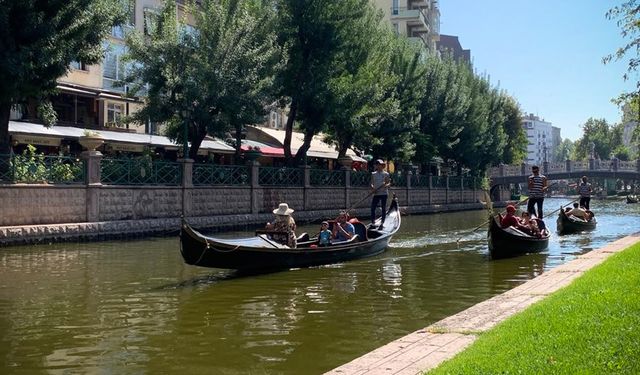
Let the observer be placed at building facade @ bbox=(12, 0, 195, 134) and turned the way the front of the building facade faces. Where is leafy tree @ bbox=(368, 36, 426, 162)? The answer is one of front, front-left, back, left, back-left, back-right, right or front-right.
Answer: front-left

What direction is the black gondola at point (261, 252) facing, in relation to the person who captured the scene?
facing the viewer and to the left of the viewer

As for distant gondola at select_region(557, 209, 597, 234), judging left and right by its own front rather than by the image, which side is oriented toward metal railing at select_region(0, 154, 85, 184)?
front

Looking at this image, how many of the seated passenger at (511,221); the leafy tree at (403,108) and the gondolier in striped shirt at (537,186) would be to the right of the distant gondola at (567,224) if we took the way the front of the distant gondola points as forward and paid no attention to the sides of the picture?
1

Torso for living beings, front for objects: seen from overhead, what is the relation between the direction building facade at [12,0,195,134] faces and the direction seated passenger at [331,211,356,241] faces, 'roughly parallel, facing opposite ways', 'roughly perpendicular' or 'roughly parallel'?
roughly perpendicular

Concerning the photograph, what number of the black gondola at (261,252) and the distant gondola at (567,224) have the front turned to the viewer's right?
0

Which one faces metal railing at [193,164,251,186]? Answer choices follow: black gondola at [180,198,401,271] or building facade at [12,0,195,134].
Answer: the building facade

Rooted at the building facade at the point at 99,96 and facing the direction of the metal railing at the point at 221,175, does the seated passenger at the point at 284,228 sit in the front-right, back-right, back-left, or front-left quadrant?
front-right

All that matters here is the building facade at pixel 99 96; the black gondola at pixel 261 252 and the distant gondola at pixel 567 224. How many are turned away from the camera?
0

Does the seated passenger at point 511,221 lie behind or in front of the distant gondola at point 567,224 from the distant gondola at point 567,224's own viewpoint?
in front

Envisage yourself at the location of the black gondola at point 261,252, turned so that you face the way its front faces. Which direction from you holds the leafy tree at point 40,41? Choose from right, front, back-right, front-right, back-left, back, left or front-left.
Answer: right

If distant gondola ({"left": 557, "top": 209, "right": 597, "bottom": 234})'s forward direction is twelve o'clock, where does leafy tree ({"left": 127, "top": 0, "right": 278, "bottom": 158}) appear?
The leafy tree is roughly at 1 o'clock from the distant gondola.

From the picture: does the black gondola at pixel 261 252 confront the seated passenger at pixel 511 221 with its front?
no

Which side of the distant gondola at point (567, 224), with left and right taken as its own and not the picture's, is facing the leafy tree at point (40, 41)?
front

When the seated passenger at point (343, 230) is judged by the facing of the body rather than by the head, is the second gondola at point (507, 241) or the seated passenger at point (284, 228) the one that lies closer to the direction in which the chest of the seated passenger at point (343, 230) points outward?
the seated passenger

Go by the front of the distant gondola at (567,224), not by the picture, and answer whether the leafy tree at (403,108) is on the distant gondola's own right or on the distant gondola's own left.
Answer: on the distant gondola's own right
